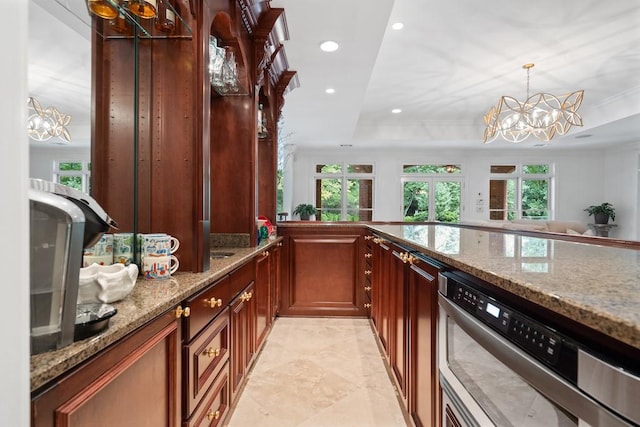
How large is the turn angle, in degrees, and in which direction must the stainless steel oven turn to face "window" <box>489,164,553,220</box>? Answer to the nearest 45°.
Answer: approximately 135° to its right

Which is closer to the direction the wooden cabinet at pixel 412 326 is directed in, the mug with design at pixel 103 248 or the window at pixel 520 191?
the mug with design

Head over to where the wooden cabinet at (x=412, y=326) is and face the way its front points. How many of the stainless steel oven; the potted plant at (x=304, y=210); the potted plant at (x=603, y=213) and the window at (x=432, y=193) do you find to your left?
1

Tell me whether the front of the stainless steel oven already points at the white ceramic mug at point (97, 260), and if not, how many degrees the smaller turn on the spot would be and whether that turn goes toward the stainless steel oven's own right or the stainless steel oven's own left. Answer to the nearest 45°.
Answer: approximately 45° to the stainless steel oven's own right

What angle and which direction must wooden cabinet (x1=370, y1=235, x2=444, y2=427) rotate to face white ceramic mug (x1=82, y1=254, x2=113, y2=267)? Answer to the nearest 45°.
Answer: approximately 45° to its left

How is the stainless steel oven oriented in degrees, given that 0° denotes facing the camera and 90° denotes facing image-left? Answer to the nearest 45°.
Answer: approximately 45°

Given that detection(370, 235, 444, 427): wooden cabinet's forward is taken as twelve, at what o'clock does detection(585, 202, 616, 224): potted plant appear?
The potted plant is roughly at 4 o'clock from the wooden cabinet.

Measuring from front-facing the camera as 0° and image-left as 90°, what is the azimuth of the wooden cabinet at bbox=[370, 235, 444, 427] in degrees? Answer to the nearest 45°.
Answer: approximately 90°

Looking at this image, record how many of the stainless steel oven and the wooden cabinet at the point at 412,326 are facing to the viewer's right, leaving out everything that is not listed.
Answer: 0

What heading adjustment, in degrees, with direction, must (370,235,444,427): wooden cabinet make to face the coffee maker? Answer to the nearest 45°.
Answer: approximately 45° to its left

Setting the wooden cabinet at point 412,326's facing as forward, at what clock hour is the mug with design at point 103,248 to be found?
The mug with design is roughly at 11 o'clock from the wooden cabinet.

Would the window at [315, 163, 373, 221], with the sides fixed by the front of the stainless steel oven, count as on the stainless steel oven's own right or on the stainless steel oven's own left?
on the stainless steel oven's own right

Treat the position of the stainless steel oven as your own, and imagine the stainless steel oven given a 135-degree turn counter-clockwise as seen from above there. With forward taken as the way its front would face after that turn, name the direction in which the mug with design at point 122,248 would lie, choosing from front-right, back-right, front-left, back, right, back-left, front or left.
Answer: back

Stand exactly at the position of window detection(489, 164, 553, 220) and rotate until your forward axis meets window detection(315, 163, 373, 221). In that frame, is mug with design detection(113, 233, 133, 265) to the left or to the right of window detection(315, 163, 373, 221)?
left

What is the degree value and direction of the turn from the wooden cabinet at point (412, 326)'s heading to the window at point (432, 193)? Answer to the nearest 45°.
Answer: approximately 90° to its right

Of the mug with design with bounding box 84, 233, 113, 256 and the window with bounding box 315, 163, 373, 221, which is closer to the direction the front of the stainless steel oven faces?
the mug with design
